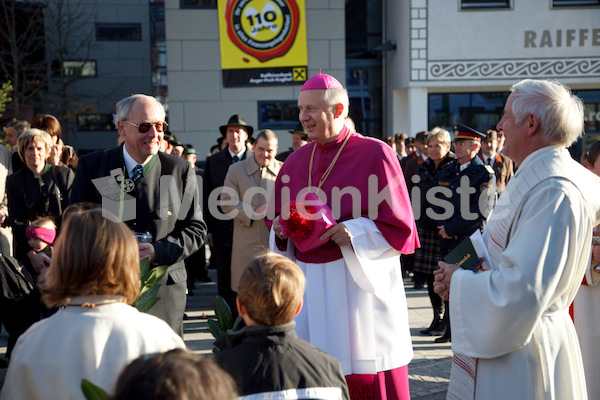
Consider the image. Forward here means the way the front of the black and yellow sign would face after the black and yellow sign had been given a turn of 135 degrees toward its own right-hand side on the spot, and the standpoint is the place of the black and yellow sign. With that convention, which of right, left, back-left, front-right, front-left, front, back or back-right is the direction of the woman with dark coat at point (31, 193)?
back-left

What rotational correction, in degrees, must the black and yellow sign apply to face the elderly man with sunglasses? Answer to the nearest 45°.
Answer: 0° — it already faces them

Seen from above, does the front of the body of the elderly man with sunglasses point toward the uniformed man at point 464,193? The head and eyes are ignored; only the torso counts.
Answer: no

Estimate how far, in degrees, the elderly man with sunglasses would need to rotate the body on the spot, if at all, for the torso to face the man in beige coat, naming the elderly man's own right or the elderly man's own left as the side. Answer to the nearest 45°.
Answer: approximately 135° to the elderly man's own left

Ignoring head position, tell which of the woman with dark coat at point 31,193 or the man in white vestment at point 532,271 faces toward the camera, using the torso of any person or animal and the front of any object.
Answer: the woman with dark coat

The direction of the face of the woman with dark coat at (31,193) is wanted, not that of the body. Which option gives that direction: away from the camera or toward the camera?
toward the camera

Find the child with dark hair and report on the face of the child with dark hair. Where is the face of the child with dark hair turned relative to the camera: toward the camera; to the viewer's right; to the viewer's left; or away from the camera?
away from the camera

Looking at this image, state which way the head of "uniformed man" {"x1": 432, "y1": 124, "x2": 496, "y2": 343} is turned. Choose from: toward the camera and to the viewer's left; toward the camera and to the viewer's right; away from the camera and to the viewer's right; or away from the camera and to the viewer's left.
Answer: toward the camera and to the viewer's left

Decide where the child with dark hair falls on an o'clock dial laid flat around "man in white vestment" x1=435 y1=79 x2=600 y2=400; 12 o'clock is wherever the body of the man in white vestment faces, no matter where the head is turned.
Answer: The child with dark hair is roughly at 10 o'clock from the man in white vestment.

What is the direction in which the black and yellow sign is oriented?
toward the camera

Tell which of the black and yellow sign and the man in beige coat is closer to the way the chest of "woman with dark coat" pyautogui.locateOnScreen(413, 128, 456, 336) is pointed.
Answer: the man in beige coat

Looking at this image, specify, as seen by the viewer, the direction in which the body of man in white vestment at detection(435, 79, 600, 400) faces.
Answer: to the viewer's left

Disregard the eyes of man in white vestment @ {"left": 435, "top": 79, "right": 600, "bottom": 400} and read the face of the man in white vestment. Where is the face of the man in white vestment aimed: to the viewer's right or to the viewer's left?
to the viewer's left

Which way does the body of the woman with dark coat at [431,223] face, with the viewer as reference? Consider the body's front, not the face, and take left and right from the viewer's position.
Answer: facing the viewer and to the left of the viewer

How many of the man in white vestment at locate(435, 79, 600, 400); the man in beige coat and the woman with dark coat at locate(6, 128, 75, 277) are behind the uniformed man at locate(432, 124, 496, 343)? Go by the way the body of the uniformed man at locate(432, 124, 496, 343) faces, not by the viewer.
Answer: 0
